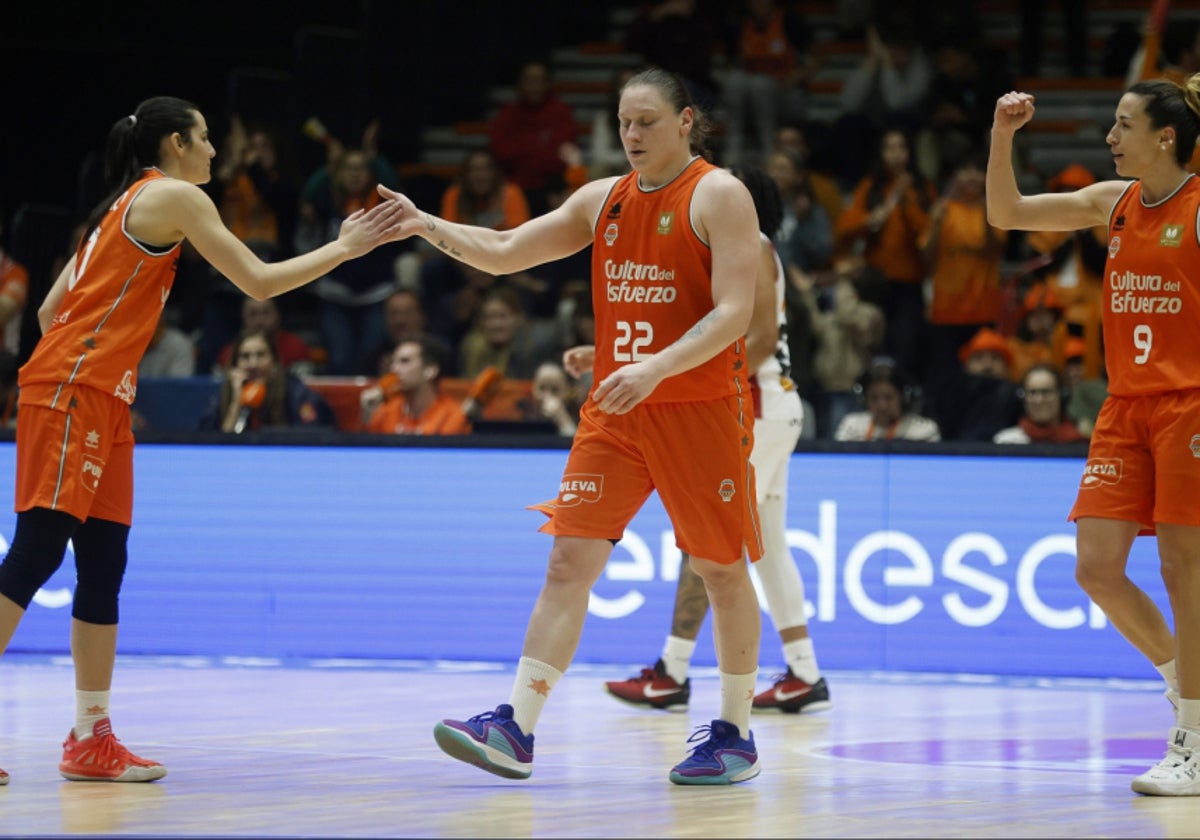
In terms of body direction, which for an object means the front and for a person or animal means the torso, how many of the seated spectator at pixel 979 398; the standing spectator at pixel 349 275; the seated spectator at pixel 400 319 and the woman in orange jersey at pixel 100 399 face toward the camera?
3

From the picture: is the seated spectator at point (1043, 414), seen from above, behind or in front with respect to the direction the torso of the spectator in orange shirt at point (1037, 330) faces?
in front

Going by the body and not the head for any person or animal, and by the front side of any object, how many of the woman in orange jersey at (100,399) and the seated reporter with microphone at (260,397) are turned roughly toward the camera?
1

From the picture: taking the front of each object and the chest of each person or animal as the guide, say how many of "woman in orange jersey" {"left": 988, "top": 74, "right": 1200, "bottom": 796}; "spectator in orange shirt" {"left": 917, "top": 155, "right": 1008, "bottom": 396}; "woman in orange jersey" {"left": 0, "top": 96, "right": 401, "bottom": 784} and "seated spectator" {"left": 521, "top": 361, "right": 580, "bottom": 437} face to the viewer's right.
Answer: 1

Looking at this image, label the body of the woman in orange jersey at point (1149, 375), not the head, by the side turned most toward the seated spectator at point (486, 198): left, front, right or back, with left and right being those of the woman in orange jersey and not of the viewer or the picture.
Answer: right

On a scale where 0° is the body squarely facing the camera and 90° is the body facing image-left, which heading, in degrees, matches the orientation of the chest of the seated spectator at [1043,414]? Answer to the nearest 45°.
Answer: approximately 0°

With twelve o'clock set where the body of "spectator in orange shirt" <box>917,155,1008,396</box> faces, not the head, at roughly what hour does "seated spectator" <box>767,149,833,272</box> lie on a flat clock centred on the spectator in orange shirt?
The seated spectator is roughly at 3 o'clock from the spectator in orange shirt.

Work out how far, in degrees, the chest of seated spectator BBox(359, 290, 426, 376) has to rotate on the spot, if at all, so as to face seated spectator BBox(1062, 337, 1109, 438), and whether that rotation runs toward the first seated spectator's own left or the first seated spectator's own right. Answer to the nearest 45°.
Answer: approximately 45° to the first seated spectator's own left

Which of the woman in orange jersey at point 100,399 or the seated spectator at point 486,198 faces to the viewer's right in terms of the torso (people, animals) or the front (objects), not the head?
the woman in orange jersey

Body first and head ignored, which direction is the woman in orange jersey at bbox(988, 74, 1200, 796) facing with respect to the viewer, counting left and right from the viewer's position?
facing the viewer and to the left of the viewer

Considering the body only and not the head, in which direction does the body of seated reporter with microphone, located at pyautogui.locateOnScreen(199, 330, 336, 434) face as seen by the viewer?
toward the camera

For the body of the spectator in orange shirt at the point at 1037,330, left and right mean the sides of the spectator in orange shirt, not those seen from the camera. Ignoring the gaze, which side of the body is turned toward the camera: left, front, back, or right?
front
